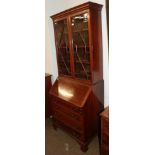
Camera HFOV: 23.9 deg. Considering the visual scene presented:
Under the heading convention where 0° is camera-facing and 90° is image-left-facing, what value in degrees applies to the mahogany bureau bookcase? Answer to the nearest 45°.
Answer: approximately 45°
